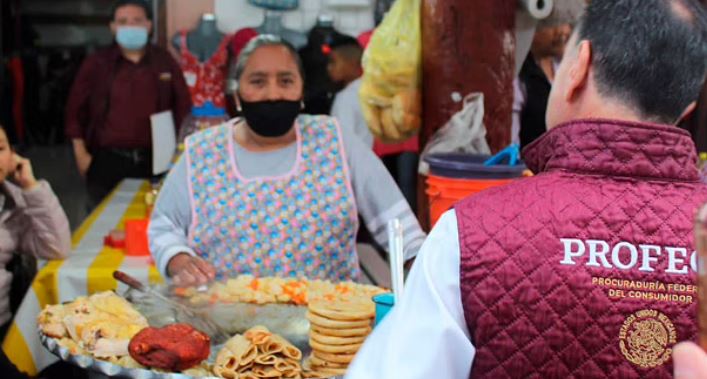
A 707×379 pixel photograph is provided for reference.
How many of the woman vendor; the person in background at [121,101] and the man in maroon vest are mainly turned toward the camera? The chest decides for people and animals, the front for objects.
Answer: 2

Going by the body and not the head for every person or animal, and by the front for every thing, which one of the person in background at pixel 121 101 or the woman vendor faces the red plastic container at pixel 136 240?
the person in background

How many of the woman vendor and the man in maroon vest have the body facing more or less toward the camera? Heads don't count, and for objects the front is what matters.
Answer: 1

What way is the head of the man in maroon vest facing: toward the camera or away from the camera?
away from the camera

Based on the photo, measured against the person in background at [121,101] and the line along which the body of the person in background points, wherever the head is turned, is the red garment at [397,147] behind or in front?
in front

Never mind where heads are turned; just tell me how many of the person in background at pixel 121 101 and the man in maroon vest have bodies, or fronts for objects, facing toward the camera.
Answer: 1

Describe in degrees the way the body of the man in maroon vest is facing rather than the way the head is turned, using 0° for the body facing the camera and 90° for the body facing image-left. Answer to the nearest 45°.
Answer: approximately 135°

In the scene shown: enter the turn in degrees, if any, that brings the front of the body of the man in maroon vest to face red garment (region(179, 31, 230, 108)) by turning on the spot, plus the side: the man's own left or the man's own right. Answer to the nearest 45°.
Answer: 0° — they already face it

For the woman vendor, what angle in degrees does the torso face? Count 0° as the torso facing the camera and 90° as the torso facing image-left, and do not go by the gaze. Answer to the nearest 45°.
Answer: approximately 0°

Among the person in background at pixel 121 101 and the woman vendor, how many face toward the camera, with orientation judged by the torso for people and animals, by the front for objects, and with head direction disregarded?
2

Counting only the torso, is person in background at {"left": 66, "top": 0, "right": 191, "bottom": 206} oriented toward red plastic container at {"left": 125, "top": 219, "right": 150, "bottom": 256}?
yes
